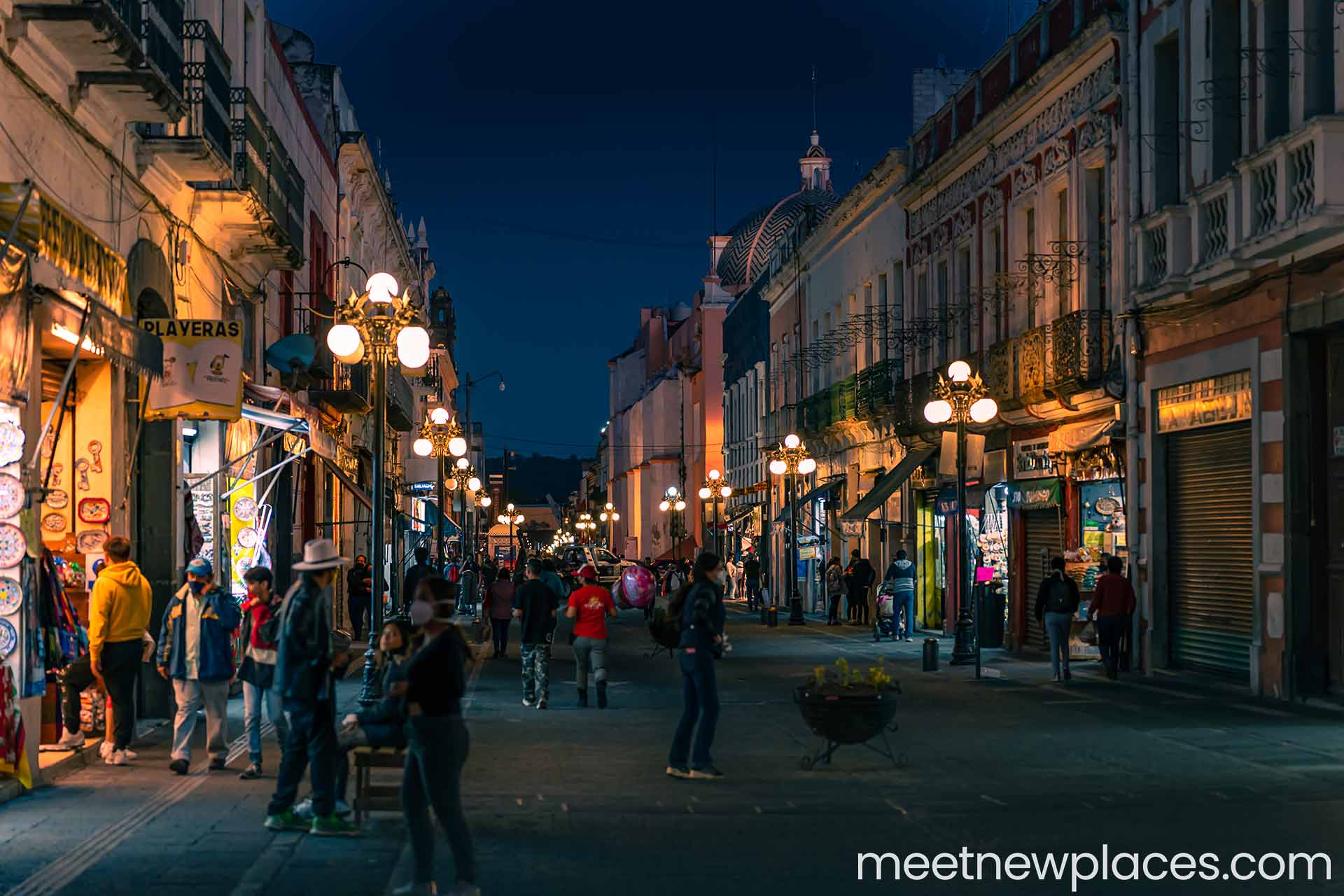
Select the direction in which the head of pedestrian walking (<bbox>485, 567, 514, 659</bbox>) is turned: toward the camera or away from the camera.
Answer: away from the camera

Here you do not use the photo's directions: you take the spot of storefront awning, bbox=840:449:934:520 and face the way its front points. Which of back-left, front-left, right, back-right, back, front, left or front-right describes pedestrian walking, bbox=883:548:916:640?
left

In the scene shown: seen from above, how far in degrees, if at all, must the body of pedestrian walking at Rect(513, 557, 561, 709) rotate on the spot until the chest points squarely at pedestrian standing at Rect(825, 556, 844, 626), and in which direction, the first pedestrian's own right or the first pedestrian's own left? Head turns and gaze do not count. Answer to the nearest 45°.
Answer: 0° — they already face them

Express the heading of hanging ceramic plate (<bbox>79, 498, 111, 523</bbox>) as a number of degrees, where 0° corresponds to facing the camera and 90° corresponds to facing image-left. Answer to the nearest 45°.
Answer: approximately 0°

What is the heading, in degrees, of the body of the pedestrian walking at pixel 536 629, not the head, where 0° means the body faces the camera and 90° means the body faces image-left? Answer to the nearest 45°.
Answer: approximately 180°

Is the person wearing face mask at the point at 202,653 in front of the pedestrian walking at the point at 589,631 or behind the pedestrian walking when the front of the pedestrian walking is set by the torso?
behind

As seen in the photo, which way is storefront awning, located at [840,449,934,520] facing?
to the viewer's left

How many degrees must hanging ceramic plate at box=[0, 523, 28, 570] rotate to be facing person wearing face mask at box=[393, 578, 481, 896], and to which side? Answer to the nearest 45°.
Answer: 0° — it already faces them
